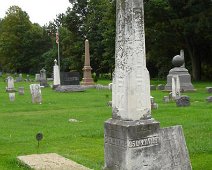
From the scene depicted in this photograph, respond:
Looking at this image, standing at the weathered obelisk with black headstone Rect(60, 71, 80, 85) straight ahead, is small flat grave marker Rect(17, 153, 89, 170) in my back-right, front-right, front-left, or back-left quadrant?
front-left

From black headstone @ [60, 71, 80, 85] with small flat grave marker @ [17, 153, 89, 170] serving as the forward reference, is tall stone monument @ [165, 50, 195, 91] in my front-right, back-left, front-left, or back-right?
front-left

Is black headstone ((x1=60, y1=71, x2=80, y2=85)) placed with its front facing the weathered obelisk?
yes

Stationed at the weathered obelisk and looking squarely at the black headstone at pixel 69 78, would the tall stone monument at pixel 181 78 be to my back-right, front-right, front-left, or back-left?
front-right

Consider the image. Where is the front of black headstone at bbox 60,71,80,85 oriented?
toward the camera

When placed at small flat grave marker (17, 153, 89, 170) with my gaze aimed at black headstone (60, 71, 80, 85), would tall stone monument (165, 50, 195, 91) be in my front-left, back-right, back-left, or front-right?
front-right

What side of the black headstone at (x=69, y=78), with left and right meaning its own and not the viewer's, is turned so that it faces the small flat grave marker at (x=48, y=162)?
front

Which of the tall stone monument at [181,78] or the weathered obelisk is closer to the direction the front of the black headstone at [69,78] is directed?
the weathered obelisk

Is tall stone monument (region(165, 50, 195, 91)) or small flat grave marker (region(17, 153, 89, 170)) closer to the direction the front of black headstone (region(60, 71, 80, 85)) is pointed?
the small flat grave marker

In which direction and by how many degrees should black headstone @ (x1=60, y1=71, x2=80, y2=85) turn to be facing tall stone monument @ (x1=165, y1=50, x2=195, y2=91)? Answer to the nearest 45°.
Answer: approximately 90° to its left
